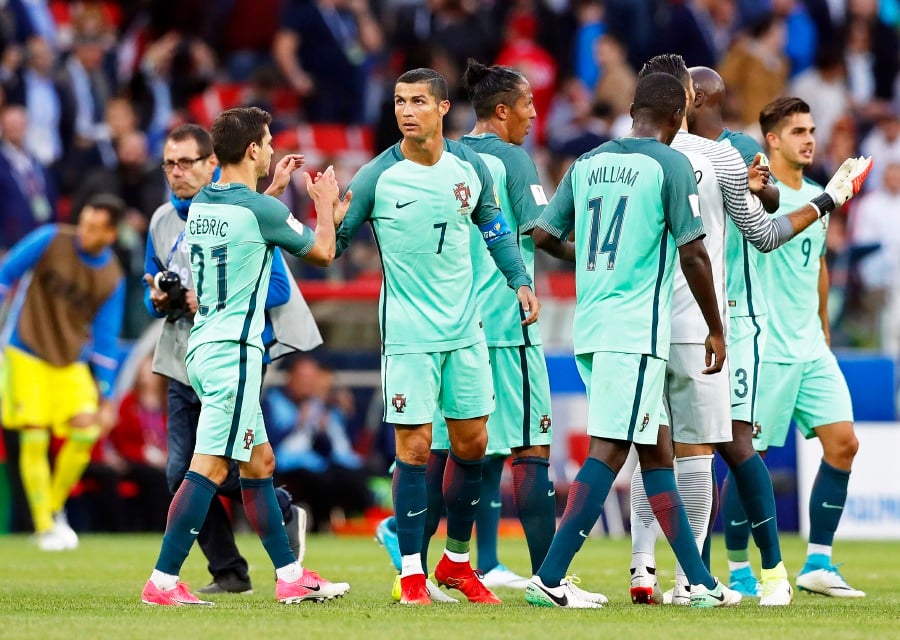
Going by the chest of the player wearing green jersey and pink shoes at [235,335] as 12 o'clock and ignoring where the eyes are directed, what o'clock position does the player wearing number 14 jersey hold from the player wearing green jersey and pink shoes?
The player wearing number 14 jersey is roughly at 2 o'clock from the player wearing green jersey and pink shoes.

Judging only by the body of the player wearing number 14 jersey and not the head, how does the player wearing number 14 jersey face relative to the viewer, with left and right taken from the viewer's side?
facing away from the viewer and to the right of the viewer

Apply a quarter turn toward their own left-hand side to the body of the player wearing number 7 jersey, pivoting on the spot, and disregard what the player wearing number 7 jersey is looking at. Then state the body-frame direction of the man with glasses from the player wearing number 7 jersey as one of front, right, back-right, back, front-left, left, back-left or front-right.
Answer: back-left

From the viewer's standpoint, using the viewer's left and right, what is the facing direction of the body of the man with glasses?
facing the viewer and to the left of the viewer

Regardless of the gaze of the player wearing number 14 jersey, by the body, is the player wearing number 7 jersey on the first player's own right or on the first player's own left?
on the first player's own left

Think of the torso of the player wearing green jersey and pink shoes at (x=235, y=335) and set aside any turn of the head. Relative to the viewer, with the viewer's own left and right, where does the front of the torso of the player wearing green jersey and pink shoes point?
facing away from the viewer and to the right of the viewer

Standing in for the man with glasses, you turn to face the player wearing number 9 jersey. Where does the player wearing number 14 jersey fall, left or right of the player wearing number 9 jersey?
right

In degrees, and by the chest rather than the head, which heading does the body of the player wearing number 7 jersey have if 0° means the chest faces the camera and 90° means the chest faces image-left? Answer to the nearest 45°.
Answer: approximately 0°

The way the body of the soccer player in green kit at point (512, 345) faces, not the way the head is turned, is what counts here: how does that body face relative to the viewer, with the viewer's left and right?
facing to the right of the viewer

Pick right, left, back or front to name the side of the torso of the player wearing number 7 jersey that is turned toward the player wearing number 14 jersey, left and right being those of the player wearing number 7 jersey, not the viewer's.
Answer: left

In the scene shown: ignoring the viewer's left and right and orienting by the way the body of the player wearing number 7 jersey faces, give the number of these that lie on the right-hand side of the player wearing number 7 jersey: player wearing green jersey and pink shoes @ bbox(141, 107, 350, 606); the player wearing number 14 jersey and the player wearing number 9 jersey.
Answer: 1

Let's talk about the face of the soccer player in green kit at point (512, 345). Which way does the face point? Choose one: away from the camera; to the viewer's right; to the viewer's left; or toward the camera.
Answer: to the viewer's right
